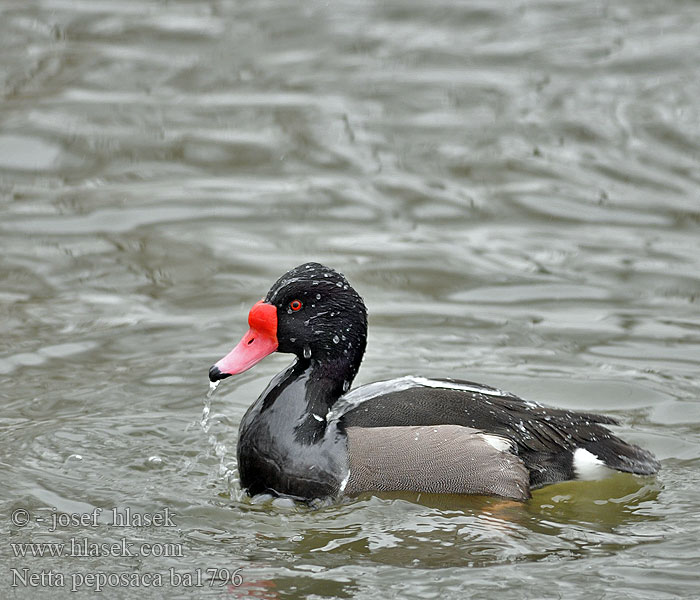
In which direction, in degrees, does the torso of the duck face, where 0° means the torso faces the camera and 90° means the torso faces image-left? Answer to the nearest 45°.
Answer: approximately 90°
